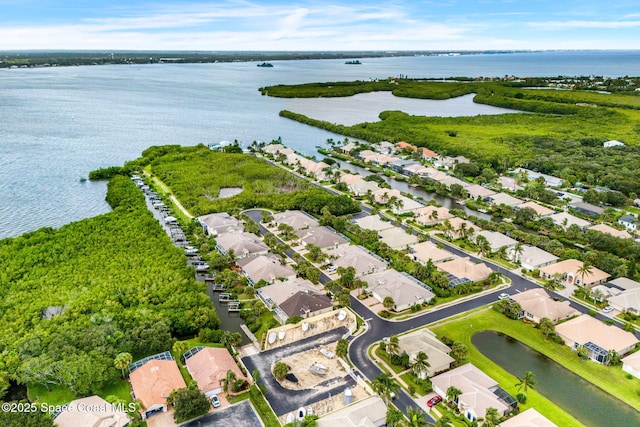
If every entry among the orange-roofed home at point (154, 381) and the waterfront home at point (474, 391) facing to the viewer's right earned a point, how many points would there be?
0

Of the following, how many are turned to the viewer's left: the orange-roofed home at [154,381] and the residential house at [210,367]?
0

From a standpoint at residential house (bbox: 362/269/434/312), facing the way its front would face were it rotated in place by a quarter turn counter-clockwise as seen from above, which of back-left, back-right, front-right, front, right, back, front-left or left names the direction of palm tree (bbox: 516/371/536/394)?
front

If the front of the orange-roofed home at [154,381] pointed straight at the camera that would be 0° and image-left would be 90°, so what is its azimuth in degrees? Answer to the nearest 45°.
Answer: approximately 0°

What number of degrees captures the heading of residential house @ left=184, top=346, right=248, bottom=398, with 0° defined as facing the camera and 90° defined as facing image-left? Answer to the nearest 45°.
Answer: approximately 315°

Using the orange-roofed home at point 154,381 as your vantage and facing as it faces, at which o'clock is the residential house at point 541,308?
The residential house is roughly at 9 o'clock from the orange-roofed home.

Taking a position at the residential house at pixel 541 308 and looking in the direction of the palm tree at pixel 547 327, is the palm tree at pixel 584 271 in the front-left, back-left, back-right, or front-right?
back-left

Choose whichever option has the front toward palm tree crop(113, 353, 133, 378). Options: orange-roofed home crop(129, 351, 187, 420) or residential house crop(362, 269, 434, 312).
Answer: the residential house

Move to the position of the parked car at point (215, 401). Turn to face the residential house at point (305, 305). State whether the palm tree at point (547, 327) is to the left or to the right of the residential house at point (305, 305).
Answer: right

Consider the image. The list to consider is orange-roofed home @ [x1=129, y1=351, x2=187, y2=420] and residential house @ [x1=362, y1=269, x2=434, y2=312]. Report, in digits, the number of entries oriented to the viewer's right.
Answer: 0

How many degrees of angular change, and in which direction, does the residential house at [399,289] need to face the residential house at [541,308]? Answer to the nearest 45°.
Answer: approximately 135° to its left

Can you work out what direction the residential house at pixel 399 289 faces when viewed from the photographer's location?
facing the viewer and to the left of the viewer

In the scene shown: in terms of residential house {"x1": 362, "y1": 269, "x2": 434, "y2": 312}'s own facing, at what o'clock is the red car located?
The red car is roughly at 10 o'clock from the residential house.

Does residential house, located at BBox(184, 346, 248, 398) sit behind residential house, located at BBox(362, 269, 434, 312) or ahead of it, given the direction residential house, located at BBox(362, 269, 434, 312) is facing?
ahead
